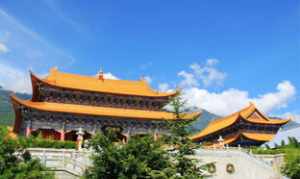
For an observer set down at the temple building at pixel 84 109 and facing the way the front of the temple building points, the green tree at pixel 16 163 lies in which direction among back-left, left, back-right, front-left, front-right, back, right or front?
front-right

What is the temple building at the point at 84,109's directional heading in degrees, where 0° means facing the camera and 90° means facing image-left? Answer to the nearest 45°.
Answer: approximately 315°

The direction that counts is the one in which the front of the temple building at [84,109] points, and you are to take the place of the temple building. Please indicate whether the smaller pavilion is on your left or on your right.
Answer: on your left

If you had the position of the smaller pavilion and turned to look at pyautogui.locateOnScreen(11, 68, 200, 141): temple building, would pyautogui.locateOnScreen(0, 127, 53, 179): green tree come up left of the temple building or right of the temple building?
left

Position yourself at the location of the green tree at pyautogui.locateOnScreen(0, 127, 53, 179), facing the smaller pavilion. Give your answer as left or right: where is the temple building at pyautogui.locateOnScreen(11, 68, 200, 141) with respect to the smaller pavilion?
left
